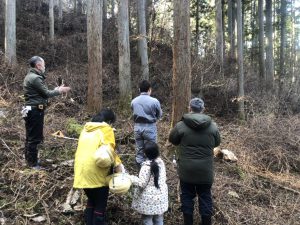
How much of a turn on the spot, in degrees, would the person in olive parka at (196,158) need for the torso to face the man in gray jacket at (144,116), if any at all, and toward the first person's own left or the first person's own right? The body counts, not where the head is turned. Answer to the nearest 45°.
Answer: approximately 45° to the first person's own left

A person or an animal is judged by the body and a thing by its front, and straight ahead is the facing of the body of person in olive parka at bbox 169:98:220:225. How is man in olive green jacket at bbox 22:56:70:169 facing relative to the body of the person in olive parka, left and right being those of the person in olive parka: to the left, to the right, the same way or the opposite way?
to the right

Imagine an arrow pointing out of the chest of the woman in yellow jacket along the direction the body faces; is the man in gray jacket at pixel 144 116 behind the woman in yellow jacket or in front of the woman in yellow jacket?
in front

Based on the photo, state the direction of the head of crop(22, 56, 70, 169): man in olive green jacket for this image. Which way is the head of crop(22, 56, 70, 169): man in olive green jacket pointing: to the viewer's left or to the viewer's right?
to the viewer's right

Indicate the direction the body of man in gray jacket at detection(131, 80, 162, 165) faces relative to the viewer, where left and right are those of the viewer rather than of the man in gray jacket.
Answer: facing away from the viewer

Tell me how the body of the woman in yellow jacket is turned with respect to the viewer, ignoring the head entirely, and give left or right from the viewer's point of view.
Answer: facing away from the viewer and to the right of the viewer

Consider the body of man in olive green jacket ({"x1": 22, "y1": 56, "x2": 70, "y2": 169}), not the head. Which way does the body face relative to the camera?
to the viewer's right

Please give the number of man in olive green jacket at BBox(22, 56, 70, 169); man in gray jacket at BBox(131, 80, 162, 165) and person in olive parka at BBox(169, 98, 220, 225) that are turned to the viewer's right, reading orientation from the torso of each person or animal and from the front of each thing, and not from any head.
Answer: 1

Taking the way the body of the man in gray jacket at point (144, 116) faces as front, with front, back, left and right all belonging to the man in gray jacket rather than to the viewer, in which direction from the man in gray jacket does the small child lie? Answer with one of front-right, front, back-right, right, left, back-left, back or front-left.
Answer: back

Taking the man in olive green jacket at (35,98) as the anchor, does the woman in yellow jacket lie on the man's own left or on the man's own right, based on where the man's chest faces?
on the man's own right

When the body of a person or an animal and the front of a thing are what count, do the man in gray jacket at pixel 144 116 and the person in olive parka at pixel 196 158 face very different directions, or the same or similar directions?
same or similar directions

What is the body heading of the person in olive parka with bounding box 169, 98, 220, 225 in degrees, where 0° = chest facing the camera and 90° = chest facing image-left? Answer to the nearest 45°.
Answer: approximately 180°

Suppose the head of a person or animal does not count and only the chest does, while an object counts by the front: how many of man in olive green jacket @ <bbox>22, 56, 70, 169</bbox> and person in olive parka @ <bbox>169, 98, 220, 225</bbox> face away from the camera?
1

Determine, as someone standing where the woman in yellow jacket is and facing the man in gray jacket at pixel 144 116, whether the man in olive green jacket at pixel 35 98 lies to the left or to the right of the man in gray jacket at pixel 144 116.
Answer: left

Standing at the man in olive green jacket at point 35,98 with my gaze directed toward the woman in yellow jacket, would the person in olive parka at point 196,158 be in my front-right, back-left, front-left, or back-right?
front-left
